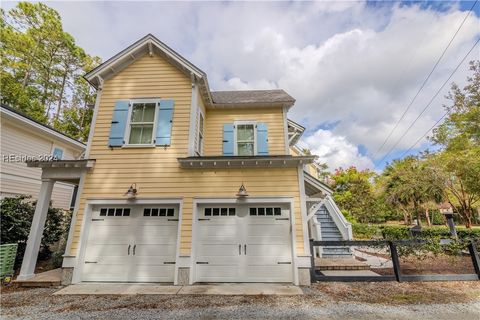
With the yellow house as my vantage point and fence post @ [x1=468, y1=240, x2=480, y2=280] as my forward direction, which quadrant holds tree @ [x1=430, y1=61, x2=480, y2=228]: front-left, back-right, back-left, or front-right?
front-left

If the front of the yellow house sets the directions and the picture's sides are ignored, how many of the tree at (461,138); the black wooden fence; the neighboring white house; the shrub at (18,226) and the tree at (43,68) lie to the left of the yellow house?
2

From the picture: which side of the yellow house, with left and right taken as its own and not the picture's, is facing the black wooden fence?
left

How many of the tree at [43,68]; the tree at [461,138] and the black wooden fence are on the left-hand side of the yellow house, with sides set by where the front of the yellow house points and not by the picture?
2

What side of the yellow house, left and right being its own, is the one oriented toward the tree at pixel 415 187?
left

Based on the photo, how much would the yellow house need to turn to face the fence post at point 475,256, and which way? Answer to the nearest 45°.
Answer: approximately 90° to its left

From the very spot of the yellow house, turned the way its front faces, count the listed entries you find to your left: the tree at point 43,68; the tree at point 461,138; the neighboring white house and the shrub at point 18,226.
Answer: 1

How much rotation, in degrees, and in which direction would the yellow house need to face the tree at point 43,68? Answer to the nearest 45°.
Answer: approximately 135° to its right

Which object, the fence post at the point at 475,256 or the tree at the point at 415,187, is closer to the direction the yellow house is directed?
the fence post

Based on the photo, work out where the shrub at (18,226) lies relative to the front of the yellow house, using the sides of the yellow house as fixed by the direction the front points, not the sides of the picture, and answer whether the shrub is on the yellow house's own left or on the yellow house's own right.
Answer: on the yellow house's own right

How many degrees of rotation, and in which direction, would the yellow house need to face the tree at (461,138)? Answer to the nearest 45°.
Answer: approximately 90° to its left

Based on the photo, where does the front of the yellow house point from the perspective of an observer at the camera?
facing the viewer
